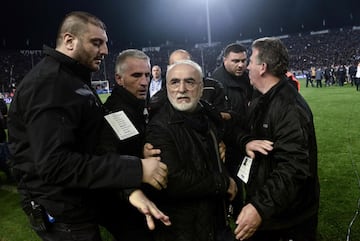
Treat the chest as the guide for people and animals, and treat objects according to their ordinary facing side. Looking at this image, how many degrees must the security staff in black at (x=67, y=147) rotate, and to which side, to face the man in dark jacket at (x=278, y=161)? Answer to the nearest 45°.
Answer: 0° — it already faces them

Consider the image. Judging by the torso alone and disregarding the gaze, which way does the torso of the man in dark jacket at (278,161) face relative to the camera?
to the viewer's left

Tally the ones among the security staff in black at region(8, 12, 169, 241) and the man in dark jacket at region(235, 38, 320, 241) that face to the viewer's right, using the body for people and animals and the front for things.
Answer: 1

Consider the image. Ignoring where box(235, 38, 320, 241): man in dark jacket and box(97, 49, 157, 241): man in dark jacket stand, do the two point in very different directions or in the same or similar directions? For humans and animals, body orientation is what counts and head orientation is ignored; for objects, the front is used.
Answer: very different directions

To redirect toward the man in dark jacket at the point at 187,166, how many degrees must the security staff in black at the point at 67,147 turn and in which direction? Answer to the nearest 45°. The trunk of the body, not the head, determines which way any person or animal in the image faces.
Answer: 0° — it already faces them

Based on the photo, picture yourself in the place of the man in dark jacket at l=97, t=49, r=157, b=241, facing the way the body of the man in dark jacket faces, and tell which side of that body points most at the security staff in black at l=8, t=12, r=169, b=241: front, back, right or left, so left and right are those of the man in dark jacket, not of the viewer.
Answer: right

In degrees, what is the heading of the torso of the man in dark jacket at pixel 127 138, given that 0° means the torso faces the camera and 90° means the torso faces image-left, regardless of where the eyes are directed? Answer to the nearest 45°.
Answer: approximately 315°

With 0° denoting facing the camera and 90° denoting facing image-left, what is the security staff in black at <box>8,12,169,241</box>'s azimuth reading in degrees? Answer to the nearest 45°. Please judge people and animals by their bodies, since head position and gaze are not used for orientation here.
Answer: approximately 270°

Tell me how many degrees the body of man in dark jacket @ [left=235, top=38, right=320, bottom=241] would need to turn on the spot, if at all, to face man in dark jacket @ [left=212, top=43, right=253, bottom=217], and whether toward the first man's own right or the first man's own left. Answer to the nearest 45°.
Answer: approximately 90° to the first man's own right

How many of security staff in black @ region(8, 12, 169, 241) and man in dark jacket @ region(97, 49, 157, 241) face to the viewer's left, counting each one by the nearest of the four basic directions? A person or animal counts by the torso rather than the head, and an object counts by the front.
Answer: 0

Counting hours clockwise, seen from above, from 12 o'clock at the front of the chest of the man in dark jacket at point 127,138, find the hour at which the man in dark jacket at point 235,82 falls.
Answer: the man in dark jacket at point 235,82 is roughly at 9 o'clock from the man in dark jacket at point 127,138.

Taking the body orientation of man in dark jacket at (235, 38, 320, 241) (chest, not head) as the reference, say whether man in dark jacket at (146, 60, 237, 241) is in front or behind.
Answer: in front
